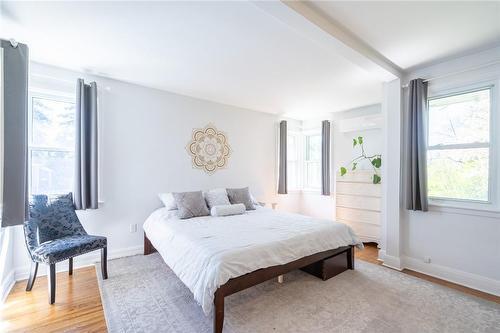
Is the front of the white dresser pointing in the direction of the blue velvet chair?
yes

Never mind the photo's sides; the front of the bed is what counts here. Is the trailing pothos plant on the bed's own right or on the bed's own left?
on the bed's own left

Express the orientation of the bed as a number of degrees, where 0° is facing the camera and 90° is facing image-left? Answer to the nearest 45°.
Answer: approximately 315°

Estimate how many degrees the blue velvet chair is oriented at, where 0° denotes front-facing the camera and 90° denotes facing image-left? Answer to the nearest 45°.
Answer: approximately 315°

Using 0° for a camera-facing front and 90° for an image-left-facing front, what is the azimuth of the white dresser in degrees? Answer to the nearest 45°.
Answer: approximately 45°
